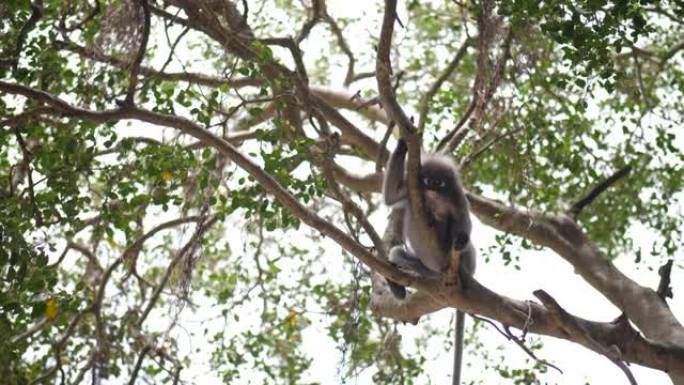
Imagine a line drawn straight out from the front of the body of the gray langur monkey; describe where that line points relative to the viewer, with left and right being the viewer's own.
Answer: facing the viewer and to the left of the viewer
